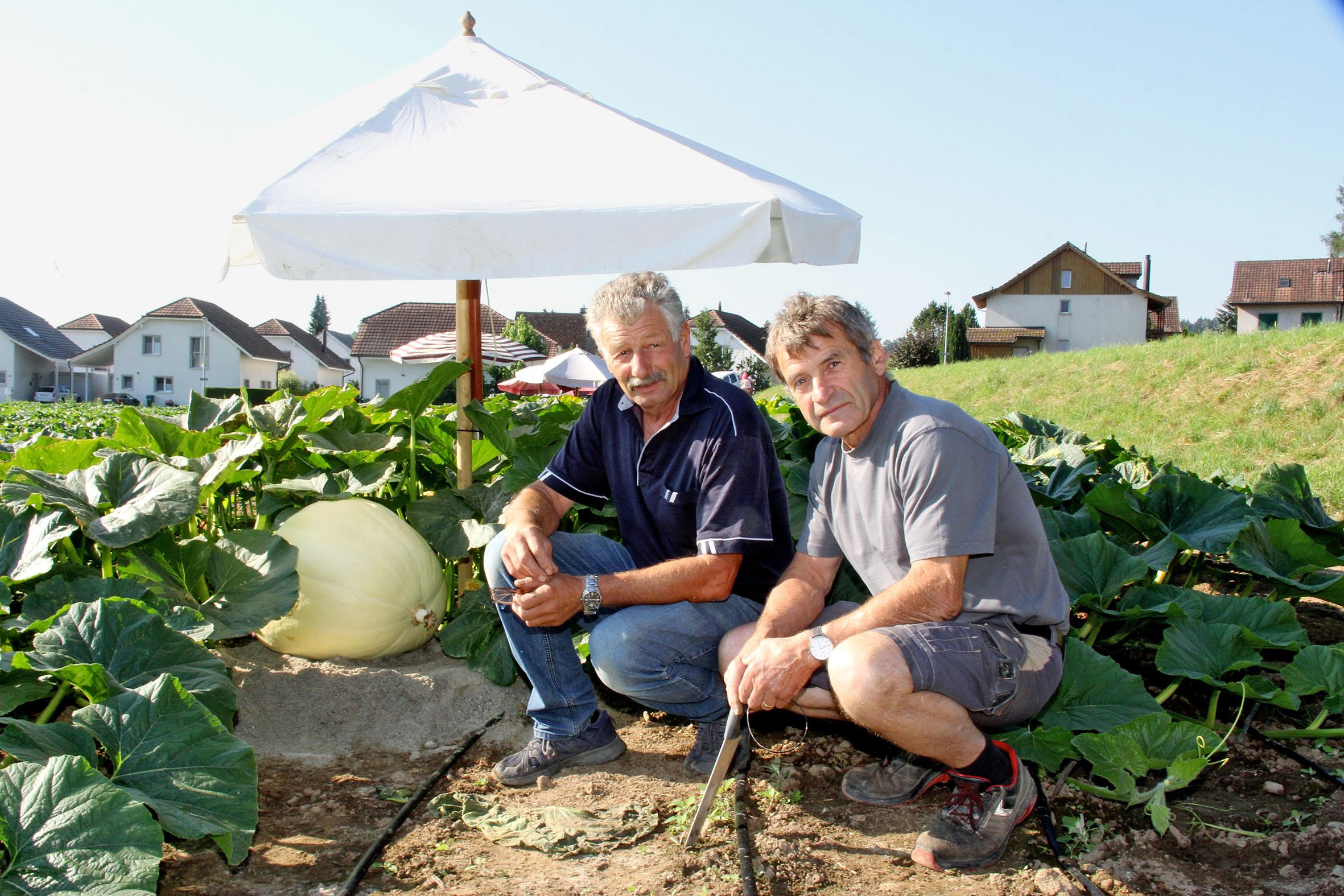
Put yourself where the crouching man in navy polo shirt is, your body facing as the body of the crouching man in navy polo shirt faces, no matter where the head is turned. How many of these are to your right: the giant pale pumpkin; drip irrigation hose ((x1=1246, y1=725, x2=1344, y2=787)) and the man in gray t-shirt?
1

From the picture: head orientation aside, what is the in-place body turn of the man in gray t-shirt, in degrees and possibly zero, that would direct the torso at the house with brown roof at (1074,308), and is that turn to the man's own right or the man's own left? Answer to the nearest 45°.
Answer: approximately 135° to the man's own right

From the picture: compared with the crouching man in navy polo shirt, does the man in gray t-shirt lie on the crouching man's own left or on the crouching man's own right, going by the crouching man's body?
on the crouching man's own left

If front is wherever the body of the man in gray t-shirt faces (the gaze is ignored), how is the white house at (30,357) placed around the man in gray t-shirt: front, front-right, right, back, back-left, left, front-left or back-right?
right

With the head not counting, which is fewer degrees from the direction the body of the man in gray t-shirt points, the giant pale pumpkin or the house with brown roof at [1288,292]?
the giant pale pumpkin

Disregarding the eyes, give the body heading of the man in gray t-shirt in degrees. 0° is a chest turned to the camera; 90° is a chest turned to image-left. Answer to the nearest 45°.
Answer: approximately 45°

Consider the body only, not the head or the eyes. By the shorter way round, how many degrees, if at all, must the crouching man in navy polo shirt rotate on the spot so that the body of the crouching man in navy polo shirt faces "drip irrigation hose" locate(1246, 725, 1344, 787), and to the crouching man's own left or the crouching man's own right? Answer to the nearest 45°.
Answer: approximately 135° to the crouching man's own left

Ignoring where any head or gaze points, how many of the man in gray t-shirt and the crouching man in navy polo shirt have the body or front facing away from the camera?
0
